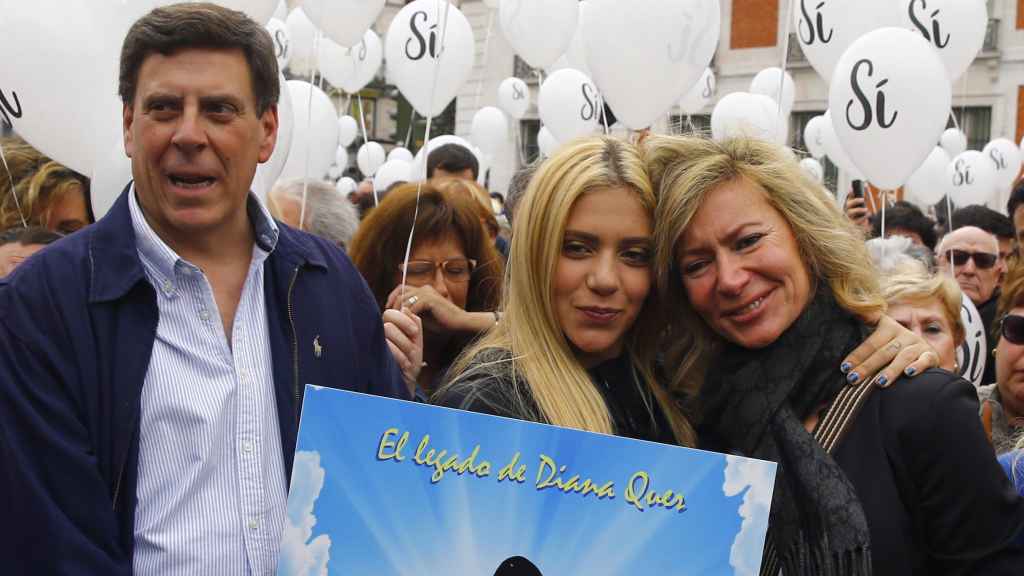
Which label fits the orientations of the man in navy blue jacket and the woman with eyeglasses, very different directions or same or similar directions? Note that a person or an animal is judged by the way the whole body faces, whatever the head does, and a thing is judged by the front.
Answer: same or similar directions

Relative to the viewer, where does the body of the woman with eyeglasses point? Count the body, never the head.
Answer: toward the camera

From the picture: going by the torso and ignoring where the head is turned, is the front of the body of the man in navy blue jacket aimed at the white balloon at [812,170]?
no

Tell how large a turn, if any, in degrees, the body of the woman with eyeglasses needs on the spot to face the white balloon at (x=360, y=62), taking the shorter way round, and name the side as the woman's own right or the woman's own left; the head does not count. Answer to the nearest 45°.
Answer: approximately 180°

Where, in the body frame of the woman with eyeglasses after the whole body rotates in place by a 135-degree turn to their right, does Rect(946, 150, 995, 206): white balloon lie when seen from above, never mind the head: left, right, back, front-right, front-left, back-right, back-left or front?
right

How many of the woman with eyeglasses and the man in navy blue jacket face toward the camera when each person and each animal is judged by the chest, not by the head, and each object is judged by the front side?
2

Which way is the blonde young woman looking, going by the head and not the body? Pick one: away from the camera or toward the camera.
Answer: toward the camera

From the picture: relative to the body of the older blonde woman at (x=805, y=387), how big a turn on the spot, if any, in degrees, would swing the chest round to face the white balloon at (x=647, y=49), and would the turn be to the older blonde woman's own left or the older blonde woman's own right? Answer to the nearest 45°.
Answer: approximately 135° to the older blonde woman's own right

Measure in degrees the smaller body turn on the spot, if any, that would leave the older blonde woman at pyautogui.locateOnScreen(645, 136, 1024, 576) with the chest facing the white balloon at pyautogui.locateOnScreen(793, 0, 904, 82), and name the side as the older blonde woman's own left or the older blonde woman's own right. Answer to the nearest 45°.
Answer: approximately 135° to the older blonde woman's own right

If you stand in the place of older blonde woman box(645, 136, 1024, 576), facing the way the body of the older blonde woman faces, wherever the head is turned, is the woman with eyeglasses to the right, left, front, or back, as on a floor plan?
right

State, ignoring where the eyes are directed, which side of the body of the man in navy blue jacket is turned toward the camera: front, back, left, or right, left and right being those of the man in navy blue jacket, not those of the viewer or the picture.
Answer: front

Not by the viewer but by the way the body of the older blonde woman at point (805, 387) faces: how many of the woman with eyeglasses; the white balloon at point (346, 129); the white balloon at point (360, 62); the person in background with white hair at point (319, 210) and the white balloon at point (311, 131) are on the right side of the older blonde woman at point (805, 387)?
5

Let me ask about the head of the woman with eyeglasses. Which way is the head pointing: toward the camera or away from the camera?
toward the camera

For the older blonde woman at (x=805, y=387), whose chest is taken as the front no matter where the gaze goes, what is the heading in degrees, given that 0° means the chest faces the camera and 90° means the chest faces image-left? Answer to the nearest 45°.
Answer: approximately 45°
